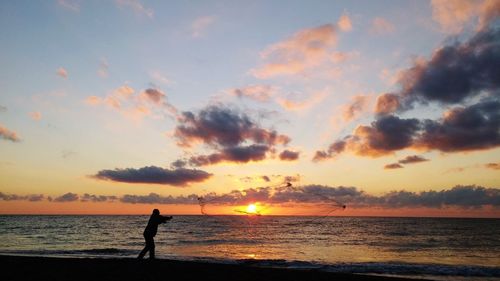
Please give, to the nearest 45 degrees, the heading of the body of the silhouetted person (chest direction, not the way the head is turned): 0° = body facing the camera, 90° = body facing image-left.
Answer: approximately 270°
